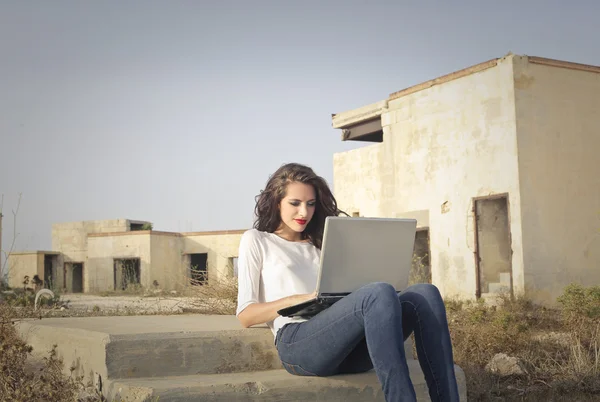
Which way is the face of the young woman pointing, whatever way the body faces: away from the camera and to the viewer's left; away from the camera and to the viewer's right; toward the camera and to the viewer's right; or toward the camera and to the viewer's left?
toward the camera and to the viewer's right

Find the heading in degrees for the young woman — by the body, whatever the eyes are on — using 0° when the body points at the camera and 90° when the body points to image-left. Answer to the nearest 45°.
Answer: approximately 315°

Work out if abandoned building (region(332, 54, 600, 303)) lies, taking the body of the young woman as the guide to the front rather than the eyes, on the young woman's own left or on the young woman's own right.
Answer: on the young woman's own left
